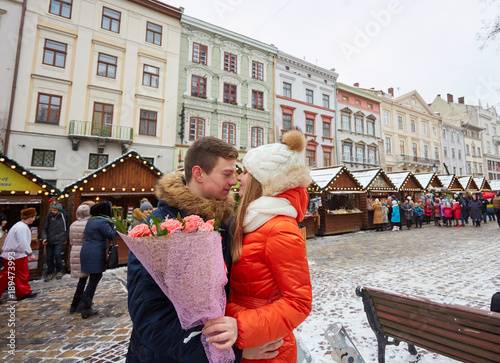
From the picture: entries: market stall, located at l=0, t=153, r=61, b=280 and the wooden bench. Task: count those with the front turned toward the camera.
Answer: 1

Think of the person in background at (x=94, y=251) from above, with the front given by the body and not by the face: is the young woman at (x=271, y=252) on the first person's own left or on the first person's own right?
on the first person's own right

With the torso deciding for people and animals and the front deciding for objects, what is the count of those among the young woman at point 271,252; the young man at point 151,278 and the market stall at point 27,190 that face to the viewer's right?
1

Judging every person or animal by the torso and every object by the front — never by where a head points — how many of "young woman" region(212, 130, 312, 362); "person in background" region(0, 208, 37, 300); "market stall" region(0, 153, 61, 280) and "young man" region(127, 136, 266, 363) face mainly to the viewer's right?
2

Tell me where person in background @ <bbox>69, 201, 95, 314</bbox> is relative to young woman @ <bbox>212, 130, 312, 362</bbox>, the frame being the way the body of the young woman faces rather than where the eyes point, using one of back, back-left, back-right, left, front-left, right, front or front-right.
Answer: front-right

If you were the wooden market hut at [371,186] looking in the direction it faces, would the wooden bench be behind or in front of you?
in front

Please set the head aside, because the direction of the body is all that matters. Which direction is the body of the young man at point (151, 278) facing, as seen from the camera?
to the viewer's right

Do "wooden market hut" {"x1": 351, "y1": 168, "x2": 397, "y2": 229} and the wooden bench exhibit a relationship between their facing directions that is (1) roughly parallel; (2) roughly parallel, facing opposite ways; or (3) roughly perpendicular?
roughly perpendicular

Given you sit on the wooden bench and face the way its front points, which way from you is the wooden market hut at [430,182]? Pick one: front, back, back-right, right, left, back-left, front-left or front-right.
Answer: front-left

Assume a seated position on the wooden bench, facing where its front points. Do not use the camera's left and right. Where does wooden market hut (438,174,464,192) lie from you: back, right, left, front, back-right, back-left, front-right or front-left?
front-left

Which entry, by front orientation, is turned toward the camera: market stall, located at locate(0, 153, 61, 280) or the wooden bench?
the market stall
